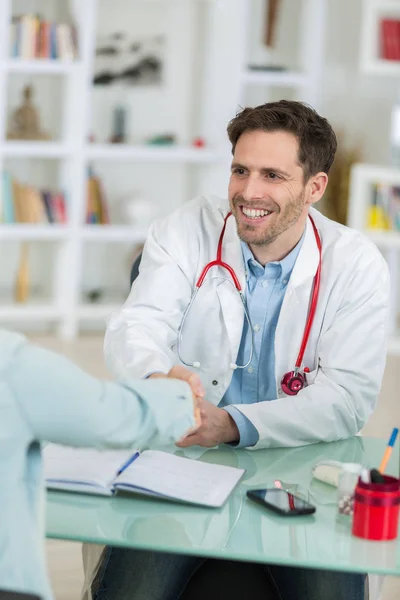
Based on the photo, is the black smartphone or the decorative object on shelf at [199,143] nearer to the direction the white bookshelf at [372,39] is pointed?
the black smartphone

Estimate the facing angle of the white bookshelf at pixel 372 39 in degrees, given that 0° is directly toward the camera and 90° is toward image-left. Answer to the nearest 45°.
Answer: approximately 0°

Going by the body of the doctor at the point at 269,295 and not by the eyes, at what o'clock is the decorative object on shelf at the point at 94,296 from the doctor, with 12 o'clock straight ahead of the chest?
The decorative object on shelf is roughly at 4 o'clock from the doctor.

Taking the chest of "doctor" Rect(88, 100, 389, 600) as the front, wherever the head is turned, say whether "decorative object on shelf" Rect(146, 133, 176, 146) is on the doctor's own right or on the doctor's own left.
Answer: on the doctor's own right

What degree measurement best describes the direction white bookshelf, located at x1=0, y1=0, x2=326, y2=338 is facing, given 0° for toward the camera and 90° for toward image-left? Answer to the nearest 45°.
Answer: approximately 0°

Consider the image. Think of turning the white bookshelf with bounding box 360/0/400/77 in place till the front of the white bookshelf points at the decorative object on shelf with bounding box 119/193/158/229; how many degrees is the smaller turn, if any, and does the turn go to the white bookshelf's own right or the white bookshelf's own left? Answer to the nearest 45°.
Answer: approximately 90° to the white bookshelf's own right

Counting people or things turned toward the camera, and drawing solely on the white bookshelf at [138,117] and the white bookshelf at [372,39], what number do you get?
2

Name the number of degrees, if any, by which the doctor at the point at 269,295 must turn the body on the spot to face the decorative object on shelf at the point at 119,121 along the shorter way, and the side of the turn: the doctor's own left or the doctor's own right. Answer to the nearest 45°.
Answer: approximately 135° to the doctor's own right

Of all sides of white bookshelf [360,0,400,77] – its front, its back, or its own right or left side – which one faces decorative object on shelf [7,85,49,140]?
right
